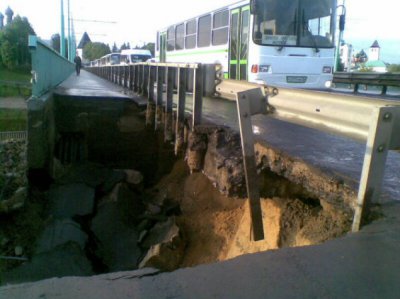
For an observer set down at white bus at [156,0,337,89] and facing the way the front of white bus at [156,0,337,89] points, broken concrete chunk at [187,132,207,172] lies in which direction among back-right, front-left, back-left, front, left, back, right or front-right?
front-right

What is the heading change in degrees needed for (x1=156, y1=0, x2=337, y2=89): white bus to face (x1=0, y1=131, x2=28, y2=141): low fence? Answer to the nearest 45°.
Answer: approximately 135° to its right

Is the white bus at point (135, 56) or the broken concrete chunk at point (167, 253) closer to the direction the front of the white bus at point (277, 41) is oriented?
the broken concrete chunk

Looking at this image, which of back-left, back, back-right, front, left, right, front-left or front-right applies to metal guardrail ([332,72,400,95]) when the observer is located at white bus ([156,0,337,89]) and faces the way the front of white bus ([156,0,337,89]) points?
left

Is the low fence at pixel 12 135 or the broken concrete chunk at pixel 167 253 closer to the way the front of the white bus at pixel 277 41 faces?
the broken concrete chunk

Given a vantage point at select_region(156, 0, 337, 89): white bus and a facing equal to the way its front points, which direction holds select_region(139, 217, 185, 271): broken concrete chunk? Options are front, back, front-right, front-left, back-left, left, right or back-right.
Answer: front-right

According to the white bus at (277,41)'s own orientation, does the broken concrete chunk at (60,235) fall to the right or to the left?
on its right

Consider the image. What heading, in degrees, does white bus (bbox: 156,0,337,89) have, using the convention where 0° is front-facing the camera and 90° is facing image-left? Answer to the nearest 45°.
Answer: approximately 315°

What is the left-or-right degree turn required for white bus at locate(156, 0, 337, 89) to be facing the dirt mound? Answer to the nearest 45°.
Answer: approximately 45° to its right

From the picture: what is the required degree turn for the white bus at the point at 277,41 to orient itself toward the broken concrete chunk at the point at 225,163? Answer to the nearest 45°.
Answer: approximately 45° to its right
